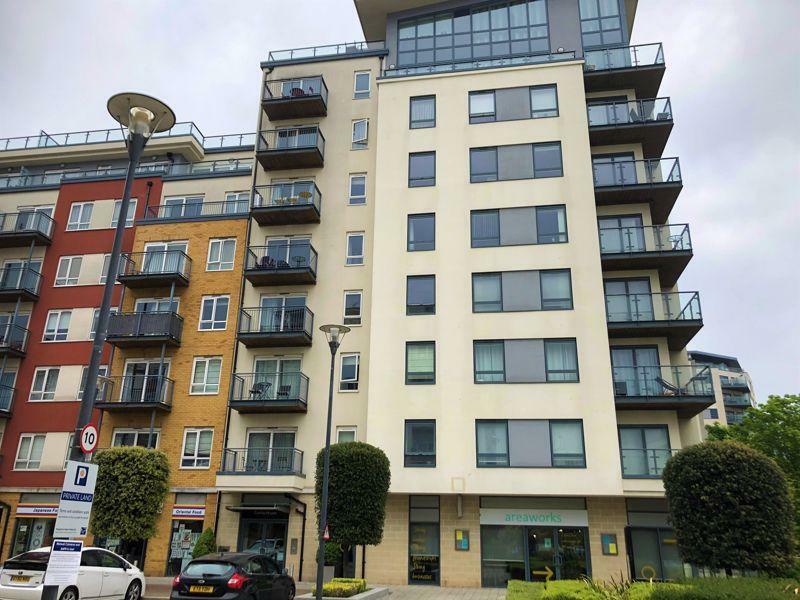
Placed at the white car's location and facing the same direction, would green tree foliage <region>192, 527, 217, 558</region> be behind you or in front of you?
in front

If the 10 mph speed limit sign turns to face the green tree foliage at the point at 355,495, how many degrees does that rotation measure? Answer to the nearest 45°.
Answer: approximately 90° to its left

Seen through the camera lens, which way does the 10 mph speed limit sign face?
facing the viewer and to the right of the viewer

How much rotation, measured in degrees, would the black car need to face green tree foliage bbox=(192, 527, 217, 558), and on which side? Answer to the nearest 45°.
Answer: approximately 45° to its left

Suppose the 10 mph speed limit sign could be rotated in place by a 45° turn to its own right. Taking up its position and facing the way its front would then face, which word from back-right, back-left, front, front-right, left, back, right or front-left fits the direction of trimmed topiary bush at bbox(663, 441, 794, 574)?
left

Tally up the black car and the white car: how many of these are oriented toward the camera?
0

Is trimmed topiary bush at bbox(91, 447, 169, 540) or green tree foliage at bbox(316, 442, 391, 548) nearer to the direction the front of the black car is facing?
the green tree foliage

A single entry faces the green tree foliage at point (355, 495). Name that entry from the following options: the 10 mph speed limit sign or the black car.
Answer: the black car

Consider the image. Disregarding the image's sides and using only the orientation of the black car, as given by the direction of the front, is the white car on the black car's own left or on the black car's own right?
on the black car's own left

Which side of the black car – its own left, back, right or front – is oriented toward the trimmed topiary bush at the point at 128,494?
left

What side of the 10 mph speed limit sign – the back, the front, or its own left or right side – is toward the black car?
left

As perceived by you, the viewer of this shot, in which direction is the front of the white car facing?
facing away from the viewer and to the right of the viewer

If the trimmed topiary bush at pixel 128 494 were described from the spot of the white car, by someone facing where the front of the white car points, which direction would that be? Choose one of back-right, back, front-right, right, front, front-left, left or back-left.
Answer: front-left
